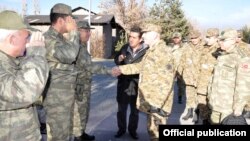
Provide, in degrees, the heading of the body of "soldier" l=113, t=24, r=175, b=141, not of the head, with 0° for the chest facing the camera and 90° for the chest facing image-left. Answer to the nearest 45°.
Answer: approximately 90°

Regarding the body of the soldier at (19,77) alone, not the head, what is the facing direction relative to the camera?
to the viewer's right

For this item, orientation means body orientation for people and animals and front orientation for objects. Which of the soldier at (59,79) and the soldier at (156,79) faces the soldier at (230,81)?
the soldier at (59,79)

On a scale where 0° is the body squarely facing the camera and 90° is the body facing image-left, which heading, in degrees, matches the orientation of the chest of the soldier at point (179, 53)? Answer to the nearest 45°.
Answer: approximately 0°

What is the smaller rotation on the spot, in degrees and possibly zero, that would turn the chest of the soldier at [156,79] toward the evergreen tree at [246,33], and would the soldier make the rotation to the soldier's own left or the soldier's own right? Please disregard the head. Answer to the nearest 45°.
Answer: approximately 90° to the soldier's own right

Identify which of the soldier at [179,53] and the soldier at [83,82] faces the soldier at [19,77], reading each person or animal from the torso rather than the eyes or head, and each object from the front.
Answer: the soldier at [179,53]

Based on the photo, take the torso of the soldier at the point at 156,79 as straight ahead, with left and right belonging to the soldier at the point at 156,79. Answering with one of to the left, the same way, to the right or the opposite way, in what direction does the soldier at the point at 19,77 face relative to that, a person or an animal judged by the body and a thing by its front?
the opposite way

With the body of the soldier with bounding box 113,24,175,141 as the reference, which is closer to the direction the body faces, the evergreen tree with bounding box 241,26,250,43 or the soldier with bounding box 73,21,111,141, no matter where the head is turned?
the soldier

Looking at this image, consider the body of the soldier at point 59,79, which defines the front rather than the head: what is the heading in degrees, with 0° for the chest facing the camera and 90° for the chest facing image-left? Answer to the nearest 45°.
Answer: approximately 270°

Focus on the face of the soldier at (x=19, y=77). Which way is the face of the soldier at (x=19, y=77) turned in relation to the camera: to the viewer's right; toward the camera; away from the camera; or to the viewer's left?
to the viewer's right

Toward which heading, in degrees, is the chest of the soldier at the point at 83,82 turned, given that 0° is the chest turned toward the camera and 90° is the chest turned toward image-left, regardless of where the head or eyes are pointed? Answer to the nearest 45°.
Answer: approximately 270°

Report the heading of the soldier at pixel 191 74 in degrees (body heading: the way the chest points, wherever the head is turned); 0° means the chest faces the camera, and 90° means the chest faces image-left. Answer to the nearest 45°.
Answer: approximately 45°
